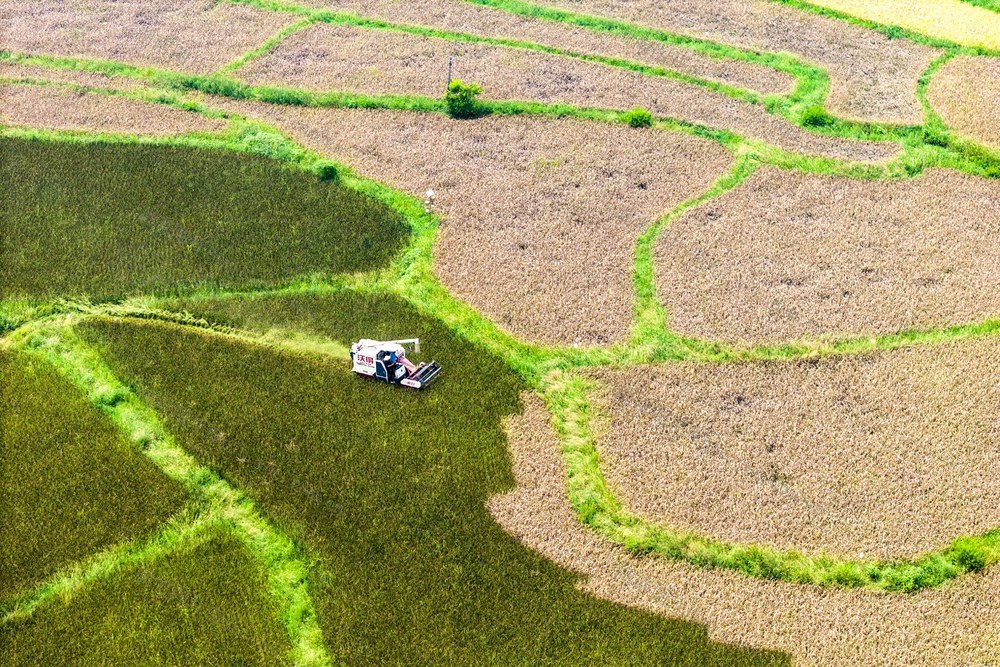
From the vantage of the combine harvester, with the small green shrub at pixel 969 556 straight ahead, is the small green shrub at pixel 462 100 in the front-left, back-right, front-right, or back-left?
back-left

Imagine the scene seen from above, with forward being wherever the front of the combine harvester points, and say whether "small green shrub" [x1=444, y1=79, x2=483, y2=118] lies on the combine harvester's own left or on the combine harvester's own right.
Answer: on the combine harvester's own left

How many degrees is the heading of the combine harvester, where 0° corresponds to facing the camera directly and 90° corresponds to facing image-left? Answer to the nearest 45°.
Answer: approximately 315°

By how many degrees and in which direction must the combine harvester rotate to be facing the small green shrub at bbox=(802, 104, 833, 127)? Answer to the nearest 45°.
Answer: approximately 90° to its left

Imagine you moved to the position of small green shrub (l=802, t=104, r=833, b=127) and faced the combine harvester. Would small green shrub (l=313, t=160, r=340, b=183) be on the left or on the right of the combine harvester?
right

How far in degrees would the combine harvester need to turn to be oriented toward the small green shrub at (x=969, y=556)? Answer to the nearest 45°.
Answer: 0° — it already faces it

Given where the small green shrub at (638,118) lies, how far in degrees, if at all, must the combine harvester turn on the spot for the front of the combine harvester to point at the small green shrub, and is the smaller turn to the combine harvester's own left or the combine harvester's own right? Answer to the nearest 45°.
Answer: approximately 90° to the combine harvester's own left

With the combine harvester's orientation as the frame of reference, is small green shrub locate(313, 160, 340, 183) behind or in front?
behind

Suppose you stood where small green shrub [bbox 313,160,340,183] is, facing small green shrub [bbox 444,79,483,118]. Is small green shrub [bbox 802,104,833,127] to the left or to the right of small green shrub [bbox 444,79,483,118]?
right
